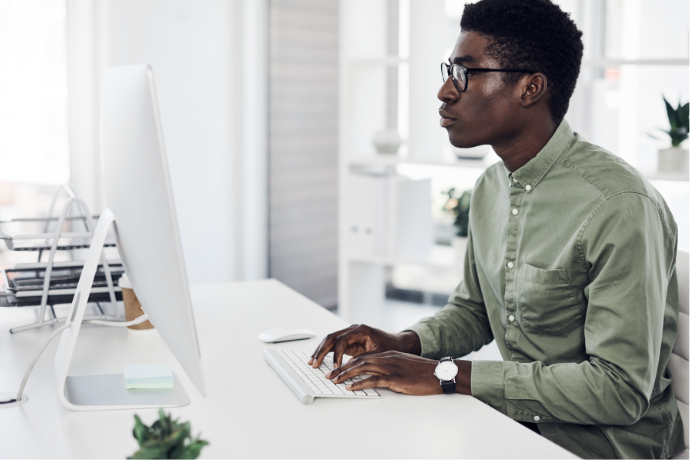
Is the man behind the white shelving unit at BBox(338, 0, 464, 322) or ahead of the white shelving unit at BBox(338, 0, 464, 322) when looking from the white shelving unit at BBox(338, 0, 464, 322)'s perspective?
ahead

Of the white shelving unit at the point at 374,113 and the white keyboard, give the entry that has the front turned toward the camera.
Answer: the white shelving unit

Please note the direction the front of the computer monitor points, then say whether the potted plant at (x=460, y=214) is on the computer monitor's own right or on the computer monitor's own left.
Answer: on the computer monitor's own left

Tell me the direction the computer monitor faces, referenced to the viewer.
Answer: facing to the right of the viewer

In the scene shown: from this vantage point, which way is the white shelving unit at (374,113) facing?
toward the camera

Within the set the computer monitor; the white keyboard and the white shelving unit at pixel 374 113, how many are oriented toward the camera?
1

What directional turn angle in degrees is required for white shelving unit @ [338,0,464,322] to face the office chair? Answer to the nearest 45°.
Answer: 0° — it already faces it

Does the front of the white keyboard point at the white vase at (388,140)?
no

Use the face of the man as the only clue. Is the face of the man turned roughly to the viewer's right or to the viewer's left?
to the viewer's left

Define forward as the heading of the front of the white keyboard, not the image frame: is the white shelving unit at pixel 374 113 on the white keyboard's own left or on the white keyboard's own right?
on the white keyboard's own left

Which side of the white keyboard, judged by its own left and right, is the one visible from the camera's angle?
right

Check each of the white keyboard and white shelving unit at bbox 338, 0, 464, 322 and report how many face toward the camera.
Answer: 1

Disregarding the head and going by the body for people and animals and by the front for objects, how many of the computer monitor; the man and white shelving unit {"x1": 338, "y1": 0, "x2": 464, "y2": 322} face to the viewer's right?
1

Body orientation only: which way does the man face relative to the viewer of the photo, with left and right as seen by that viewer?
facing the viewer and to the left of the viewer
